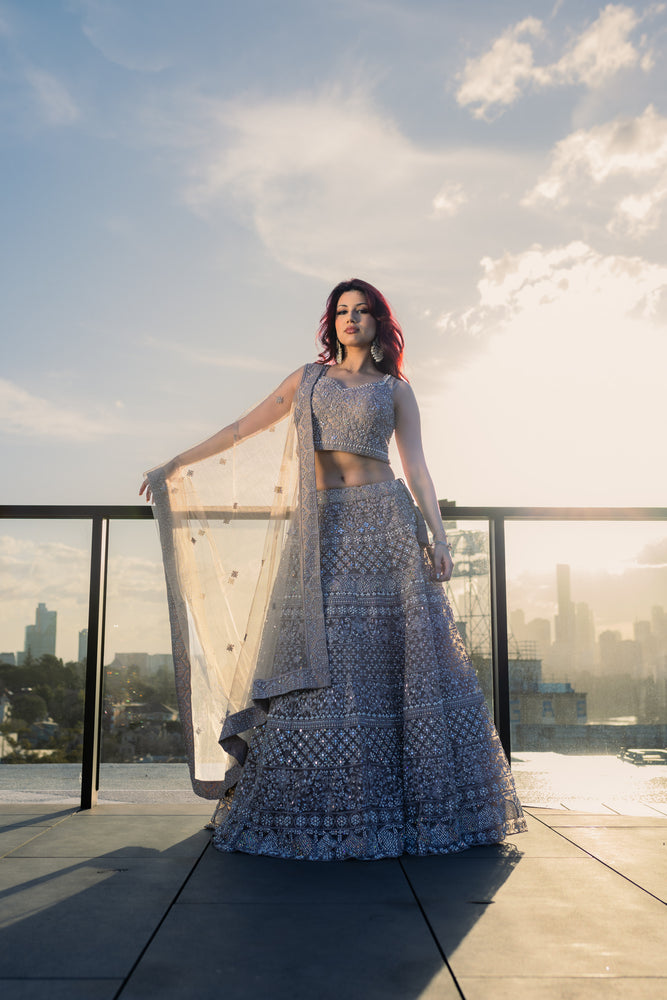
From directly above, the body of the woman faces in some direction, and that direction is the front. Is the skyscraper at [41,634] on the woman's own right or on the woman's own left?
on the woman's own right

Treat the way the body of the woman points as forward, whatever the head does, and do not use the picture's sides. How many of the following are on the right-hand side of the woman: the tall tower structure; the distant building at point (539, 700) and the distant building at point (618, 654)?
0

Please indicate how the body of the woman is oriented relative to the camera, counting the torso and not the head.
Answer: toward the camera

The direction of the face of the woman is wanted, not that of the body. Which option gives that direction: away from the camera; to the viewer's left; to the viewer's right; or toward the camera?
toward the camera

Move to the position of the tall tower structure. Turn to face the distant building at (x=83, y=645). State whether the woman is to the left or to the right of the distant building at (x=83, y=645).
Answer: left

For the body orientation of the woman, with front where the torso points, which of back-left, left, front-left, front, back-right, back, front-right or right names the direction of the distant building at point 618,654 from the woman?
back-left

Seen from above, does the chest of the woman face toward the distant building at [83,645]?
no

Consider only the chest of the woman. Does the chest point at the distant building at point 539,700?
no

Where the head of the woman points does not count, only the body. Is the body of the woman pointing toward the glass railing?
no

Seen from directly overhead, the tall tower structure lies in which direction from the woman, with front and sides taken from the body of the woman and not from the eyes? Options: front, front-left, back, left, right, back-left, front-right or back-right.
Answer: back-left
